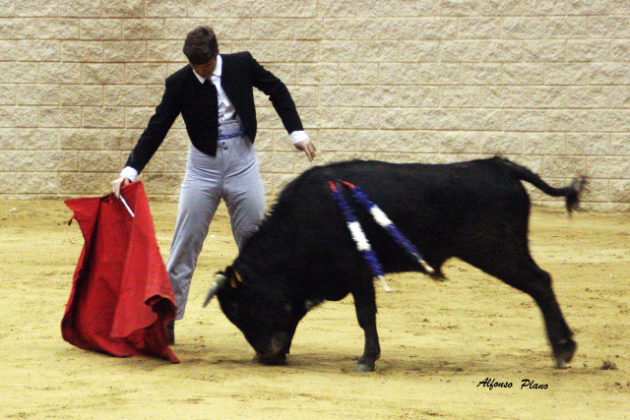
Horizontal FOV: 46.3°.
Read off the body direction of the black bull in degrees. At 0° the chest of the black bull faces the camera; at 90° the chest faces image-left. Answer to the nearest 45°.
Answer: approximately 90°

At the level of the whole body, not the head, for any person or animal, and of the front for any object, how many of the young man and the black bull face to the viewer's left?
1

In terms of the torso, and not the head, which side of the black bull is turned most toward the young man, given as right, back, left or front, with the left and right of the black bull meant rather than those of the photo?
front

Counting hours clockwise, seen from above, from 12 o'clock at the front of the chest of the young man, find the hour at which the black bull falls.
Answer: The black bull is roughly at 10 o'clock from the young man.

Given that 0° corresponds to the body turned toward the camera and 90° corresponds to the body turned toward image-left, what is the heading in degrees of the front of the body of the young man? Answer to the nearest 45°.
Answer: approximately 0°

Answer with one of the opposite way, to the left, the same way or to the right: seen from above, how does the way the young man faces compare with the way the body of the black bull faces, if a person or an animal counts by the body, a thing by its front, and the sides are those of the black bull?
to the left
